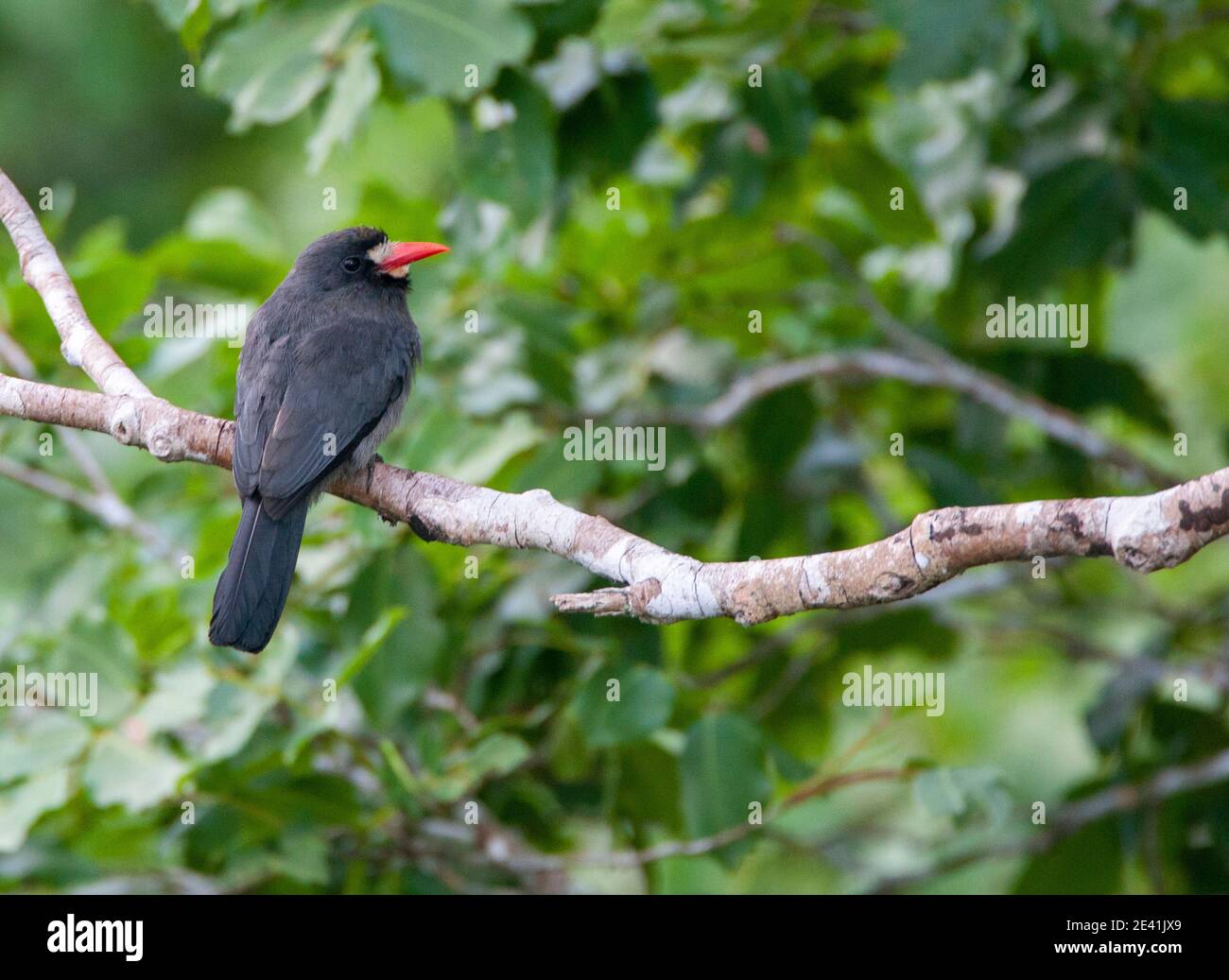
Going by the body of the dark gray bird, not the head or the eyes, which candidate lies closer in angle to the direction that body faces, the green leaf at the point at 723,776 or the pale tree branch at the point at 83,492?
the green leaf

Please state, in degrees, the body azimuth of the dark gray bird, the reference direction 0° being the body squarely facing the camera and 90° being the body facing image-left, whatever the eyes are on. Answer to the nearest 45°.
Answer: approximately 225°

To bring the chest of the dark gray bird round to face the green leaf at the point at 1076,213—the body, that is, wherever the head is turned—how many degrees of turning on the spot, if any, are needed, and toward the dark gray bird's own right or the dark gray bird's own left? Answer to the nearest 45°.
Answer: approximately 45° to the dark gray bird's own right
